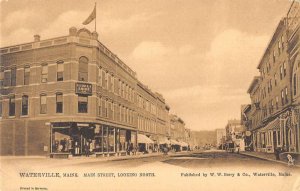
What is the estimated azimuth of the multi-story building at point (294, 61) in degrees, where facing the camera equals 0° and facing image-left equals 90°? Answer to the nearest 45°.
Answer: approximately 90°

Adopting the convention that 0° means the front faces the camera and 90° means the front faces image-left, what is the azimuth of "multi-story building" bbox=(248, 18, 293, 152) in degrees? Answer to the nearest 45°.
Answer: approximately 90°

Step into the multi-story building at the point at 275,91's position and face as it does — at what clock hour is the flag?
The flag is roughly at 11 o'clock from the multi-story building.
